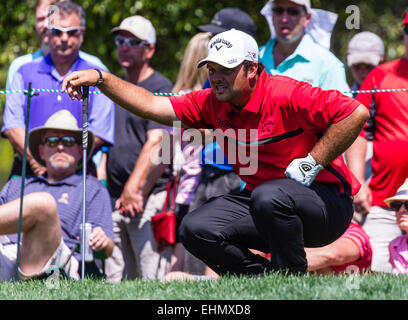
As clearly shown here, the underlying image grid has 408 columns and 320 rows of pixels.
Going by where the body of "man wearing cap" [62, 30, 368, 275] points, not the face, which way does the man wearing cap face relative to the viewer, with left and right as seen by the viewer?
facing the viewer and to the left of the viewer

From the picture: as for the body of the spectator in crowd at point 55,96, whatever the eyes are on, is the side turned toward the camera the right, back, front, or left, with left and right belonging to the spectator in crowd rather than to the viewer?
front

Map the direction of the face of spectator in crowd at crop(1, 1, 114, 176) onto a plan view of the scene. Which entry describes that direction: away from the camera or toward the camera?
toward the camera

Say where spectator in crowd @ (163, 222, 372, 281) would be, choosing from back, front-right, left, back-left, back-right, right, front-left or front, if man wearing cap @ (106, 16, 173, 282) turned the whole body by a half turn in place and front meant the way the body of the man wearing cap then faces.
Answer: right

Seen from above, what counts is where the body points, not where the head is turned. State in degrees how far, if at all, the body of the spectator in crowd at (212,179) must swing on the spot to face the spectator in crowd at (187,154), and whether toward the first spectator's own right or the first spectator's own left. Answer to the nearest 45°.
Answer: approximately 45° to the first spectator's own right

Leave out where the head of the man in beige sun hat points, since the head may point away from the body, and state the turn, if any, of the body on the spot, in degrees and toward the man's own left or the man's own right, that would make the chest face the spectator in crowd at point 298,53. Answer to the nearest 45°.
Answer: approximately 90° to the man's own left

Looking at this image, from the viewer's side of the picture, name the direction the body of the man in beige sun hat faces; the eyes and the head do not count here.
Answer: toward the camera

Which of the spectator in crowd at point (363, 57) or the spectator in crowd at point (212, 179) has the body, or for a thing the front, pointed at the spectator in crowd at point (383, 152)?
the spectator in crowd at point (363, 57)

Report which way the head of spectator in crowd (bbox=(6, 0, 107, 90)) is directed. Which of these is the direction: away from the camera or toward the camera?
toward the camera

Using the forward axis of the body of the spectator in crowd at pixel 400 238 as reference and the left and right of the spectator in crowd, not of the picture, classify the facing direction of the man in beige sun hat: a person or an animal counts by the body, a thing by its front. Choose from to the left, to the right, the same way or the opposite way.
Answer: the same way
